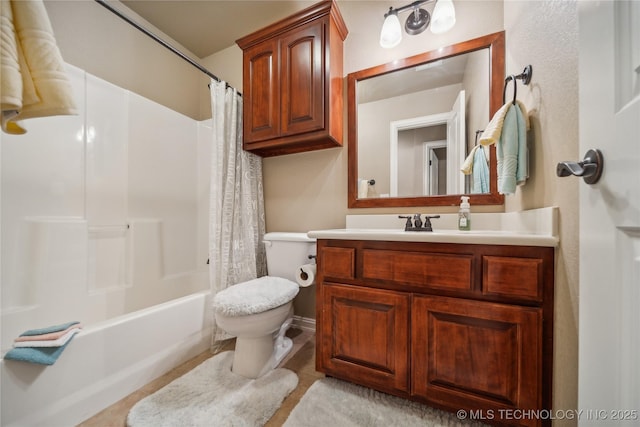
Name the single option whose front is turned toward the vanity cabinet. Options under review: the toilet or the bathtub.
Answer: the bathtub

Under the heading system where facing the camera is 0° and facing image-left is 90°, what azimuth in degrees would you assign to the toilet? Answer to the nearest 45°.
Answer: approximately 45°

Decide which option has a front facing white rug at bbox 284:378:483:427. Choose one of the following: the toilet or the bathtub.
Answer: the bathtub

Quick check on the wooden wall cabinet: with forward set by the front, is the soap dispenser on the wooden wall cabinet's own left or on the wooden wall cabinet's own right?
on the wooden wall cabinet's own left

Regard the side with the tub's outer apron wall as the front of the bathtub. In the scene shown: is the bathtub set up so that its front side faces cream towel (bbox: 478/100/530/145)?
yes

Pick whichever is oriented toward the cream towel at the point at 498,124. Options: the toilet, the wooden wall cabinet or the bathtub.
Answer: the bathtub

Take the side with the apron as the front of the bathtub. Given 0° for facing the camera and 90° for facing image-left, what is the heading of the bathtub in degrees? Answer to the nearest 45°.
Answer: approximately 315°

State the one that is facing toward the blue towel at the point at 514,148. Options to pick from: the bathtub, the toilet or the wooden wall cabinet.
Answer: the bathtub
